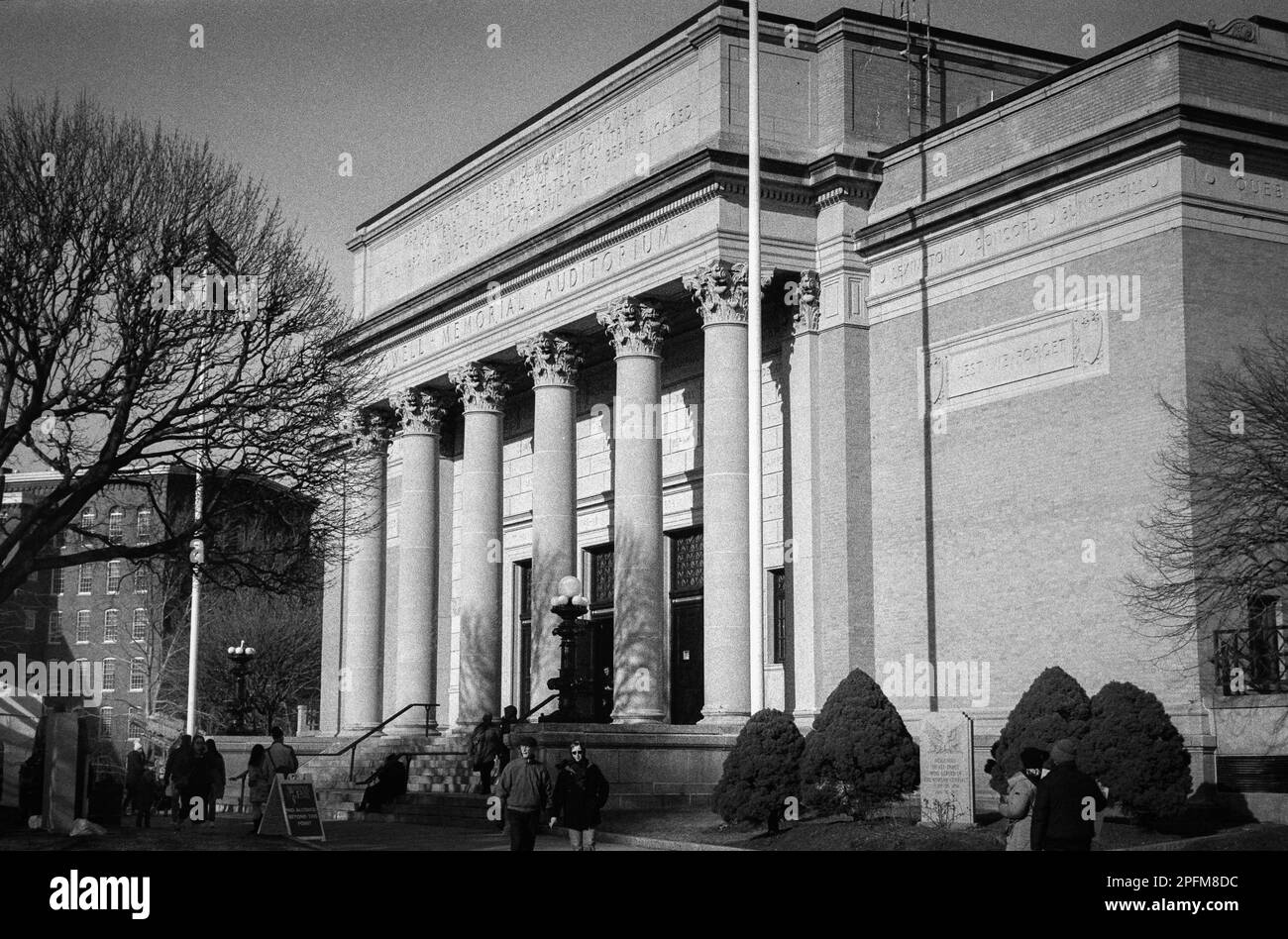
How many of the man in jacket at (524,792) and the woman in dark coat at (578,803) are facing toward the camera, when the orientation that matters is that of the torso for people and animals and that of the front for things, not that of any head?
2

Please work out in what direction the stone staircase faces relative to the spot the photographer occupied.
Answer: facing the viewer and to the left of the viewer

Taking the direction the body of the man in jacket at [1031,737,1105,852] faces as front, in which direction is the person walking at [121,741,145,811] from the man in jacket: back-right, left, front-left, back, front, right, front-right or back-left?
front-left

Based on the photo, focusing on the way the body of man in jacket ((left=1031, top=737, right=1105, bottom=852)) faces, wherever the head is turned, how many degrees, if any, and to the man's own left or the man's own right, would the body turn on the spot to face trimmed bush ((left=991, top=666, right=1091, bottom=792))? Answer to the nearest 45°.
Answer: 0° — they already face it

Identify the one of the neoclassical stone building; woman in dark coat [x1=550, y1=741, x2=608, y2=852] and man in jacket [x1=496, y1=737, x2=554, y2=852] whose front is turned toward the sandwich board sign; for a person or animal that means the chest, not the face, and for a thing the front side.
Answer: the neoclassical stone building

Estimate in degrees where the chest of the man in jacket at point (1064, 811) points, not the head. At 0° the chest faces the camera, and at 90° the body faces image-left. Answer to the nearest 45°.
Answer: approximately 180°

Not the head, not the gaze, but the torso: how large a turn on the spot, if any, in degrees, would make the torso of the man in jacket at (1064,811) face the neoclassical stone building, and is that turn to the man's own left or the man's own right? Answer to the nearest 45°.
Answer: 0° — they already face it

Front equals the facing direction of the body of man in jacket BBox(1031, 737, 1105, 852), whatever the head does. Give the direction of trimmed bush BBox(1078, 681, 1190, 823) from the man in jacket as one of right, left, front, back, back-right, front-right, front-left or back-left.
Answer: front

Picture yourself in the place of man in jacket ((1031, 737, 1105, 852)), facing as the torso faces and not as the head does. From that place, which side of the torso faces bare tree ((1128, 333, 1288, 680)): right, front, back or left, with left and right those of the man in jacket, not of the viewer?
front

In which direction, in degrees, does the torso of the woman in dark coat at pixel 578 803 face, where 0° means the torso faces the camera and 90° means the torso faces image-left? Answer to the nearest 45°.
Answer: approximately 0°

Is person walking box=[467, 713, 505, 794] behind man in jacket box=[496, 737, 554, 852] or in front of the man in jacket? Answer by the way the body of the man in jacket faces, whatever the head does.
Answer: behind

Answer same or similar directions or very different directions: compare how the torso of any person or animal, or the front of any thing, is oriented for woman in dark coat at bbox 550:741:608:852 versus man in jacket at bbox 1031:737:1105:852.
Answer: very different directions

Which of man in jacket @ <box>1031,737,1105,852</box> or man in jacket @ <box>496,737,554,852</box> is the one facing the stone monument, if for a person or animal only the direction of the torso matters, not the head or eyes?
man in jacket @ <box>1031,737,1105,852</box>

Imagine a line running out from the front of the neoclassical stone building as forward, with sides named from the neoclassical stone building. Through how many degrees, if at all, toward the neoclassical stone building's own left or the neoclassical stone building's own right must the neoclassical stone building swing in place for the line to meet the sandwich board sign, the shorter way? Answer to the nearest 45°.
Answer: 0° — it already faces it
